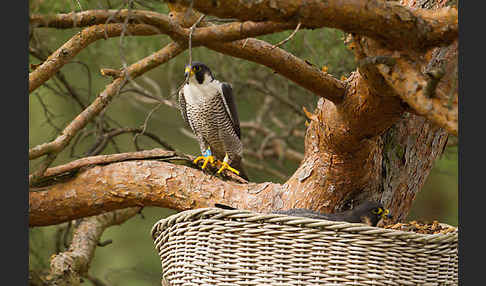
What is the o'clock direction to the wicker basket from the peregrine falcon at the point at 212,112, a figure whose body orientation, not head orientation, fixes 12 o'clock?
The wicker basket is roughly at 10 o'clock from the peregrine falcon.

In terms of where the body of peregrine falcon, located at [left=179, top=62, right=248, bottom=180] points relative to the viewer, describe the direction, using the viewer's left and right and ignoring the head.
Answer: facing the viewer and to the left of the viewer
